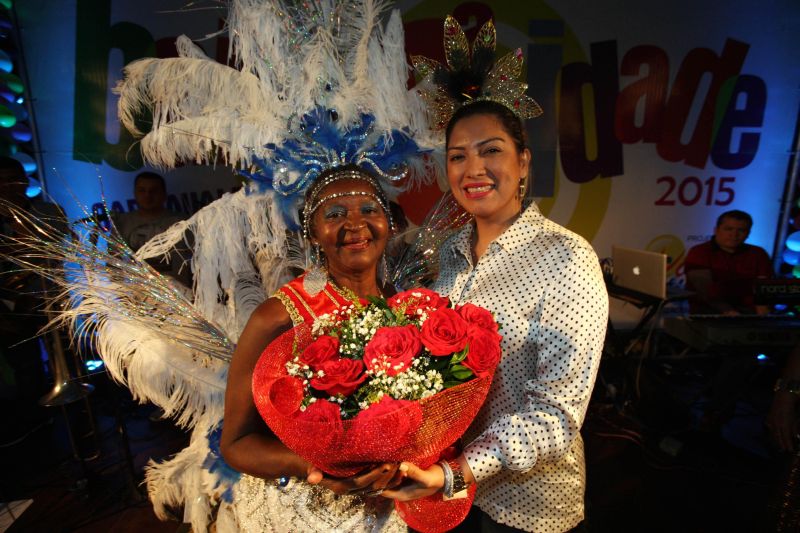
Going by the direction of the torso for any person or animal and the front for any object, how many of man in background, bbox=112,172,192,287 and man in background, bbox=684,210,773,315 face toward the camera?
2

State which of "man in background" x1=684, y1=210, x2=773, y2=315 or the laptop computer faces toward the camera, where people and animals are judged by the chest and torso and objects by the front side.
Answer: the man in background

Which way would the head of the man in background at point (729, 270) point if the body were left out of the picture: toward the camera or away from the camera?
toward the camera

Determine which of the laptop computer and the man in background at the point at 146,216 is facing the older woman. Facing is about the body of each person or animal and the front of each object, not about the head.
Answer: the man in background

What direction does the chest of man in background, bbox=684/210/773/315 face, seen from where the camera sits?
toward the camera

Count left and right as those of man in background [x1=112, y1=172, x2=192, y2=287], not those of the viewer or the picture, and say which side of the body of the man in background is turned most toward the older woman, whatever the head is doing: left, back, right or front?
front

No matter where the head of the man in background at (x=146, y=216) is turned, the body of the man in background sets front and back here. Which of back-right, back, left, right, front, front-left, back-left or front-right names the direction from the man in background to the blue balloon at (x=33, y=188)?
back-right

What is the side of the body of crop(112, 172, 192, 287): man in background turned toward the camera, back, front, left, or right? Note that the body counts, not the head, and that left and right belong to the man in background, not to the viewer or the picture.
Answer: front

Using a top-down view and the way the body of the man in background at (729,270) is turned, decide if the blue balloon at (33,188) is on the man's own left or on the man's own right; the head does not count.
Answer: on the man's own right

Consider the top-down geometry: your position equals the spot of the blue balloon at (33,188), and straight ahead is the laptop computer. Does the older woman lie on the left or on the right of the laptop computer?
right

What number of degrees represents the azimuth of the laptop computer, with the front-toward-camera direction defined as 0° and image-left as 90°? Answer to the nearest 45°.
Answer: approximately 225°

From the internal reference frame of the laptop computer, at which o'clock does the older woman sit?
The older woman is roughly at 5 o'clock from the laptop computer.

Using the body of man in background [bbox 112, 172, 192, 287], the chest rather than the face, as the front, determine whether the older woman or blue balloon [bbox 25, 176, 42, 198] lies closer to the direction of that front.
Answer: the older woman

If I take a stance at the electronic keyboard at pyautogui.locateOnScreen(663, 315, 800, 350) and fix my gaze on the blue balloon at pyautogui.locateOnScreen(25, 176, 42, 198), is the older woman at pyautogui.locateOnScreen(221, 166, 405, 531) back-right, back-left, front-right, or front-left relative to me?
front-left

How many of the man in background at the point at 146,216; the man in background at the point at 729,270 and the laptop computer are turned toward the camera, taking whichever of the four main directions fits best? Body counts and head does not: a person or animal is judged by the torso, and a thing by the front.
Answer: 2
